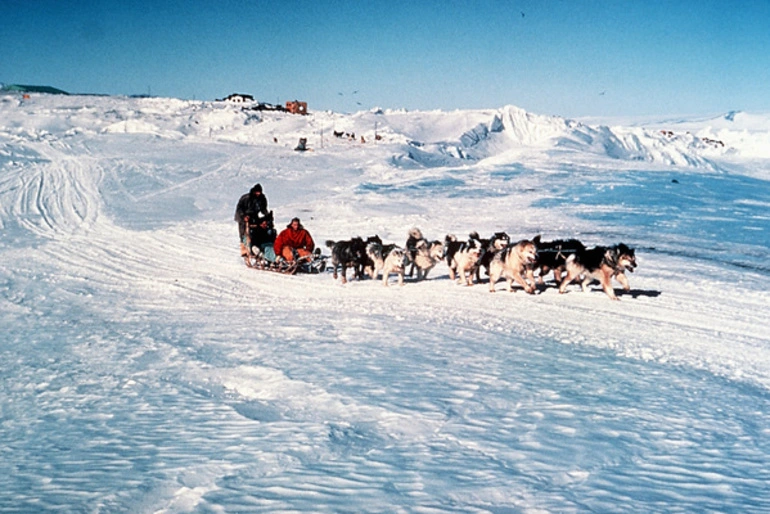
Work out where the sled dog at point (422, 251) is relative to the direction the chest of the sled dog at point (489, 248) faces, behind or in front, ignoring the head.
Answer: behind

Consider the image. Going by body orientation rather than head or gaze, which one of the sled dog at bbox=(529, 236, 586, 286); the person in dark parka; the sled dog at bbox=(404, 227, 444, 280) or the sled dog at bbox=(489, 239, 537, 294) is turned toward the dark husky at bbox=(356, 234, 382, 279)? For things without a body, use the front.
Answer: the person in dark parka

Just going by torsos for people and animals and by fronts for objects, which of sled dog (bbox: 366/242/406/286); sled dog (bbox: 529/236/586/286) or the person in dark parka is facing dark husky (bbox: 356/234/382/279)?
the person in dark parka

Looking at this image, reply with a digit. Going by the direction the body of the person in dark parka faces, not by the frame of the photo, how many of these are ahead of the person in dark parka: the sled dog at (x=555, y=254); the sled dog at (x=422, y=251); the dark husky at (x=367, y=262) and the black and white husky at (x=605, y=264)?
4

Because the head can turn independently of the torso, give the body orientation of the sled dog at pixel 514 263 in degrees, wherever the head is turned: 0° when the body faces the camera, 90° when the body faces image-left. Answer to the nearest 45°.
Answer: approximately 315°

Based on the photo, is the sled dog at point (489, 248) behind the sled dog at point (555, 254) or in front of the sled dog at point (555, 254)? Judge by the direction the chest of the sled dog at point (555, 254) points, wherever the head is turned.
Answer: behind

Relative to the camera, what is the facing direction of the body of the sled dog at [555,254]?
to the viewer's right

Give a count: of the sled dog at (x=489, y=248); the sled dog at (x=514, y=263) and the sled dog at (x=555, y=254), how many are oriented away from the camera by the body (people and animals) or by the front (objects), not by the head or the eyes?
0

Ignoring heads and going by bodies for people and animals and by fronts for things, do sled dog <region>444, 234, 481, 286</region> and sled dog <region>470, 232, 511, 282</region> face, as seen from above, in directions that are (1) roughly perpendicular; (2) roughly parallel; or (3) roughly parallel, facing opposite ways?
roughly parallel

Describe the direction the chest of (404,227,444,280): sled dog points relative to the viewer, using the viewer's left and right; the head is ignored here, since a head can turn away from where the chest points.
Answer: facing the viewer and to the right of the viewer

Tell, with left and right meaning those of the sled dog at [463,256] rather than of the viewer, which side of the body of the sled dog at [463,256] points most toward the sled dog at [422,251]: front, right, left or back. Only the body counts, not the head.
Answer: back

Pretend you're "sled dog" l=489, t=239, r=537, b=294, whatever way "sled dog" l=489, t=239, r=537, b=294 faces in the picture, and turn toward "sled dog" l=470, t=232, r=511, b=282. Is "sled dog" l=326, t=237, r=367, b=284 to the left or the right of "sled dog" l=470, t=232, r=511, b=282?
left

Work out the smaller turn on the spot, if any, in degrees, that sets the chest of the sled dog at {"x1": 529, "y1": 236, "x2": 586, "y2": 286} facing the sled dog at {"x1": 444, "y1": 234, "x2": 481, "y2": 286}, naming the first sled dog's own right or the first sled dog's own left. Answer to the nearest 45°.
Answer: approximately 180°

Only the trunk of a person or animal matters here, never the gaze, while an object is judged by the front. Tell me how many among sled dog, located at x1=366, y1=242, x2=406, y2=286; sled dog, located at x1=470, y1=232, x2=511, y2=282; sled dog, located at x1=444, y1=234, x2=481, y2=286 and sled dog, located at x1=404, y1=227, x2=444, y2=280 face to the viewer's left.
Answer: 0

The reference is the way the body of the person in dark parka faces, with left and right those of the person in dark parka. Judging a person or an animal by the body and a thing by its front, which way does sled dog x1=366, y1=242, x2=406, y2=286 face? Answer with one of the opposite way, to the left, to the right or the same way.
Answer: the same way

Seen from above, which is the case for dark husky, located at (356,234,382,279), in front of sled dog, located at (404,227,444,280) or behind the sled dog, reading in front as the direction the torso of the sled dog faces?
behind

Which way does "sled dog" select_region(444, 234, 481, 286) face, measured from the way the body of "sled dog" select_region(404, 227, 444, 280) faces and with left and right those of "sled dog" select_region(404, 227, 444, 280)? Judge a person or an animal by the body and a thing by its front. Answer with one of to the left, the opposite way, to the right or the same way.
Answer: the same way
